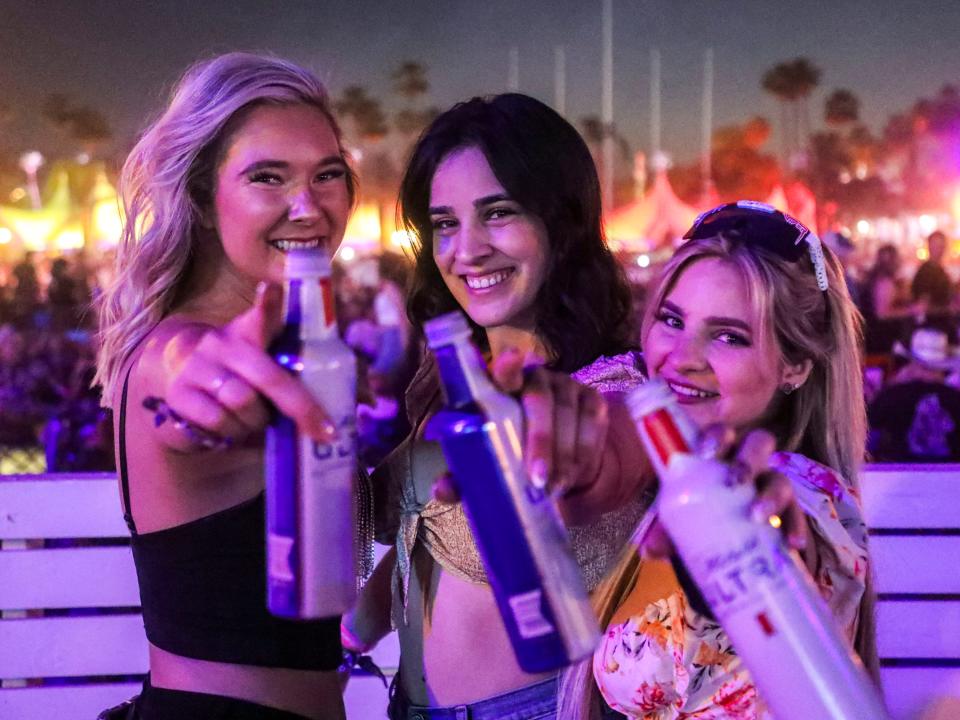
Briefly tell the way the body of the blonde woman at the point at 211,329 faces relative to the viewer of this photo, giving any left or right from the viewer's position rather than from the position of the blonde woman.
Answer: facing the viewer and to the right of the viewer

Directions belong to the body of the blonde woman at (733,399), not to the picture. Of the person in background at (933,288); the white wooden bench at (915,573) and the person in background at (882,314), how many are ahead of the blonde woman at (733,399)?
0

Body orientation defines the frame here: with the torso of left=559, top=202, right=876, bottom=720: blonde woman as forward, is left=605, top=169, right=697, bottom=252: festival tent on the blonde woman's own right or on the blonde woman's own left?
on the blonde woman's own right

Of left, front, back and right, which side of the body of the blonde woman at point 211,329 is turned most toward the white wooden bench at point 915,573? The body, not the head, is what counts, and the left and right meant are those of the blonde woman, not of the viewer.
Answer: left

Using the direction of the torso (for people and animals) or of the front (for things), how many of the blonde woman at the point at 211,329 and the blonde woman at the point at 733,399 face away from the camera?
0

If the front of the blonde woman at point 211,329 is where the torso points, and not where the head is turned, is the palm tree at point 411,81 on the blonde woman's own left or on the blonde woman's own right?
on the blonde woman's own left

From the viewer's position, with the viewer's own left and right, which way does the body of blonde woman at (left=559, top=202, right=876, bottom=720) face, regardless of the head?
facing the viewer and to the left of the viewer
